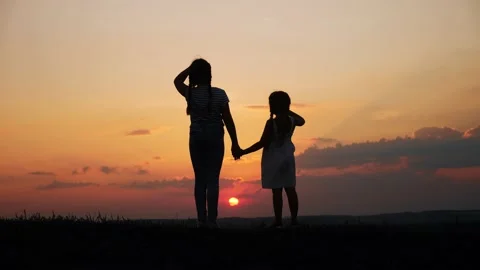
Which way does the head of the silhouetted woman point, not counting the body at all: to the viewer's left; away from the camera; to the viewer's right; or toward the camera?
away from the camera

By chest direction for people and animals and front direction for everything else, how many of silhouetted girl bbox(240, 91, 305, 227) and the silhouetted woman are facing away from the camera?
2

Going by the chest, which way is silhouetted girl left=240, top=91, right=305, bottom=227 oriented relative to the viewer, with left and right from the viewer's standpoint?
facing away from the viewer

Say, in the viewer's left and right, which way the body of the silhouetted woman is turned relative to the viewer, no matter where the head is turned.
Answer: facing away from the viewer

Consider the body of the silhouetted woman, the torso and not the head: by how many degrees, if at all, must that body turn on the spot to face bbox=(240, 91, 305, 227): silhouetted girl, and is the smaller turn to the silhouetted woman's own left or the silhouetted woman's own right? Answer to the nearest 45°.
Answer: approximately 45° to the silhouetted woman's own right

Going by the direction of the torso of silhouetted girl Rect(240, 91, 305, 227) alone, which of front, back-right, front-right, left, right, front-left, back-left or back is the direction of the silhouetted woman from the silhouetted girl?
back-left
